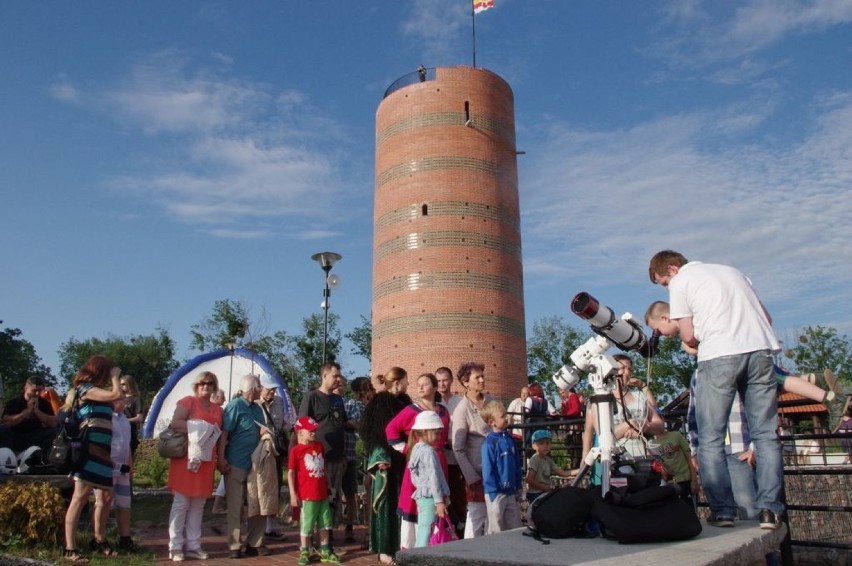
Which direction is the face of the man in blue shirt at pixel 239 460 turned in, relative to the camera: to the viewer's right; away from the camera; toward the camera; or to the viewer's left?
to the viewer's right

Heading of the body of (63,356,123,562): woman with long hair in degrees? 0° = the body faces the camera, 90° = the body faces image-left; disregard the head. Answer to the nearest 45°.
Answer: approximately 270°

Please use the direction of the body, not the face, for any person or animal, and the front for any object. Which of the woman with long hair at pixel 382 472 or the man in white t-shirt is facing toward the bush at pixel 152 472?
the man in white t-shirt

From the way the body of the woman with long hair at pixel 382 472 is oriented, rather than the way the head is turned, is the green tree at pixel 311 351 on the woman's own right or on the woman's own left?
on the woman's own left

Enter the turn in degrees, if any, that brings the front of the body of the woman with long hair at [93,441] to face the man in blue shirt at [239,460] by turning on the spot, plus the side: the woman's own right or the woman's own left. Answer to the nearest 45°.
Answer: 0° — they already face them

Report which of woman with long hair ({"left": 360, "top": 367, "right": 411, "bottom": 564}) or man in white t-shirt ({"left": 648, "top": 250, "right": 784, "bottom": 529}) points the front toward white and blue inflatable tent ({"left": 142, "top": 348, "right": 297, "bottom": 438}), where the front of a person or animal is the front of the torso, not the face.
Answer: the man in white t-shirt

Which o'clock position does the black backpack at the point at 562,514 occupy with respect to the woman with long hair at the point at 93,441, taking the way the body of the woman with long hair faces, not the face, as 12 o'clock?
The black backpack is roughly at 2 o'clock from the woman with long hair.

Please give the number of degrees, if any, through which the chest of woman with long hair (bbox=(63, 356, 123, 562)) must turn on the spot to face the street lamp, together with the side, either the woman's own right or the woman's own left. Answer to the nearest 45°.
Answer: approximately 45° to the woman's own left

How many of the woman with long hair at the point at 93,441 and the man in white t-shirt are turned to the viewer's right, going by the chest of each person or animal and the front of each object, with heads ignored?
1

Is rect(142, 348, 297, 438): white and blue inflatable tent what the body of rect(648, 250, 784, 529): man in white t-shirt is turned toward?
yes

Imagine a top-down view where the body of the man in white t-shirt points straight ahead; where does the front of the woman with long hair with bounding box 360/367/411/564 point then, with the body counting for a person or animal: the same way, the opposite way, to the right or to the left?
to the right
